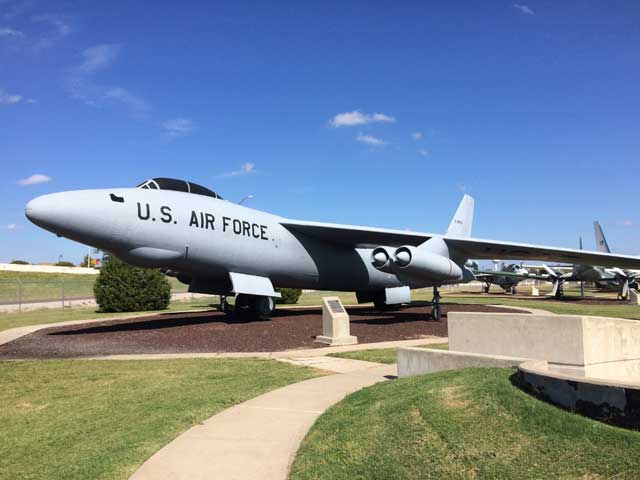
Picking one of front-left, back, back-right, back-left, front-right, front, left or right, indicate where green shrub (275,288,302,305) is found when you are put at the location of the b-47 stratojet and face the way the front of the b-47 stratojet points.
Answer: back-right

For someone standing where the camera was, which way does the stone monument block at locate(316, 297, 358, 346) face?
facing the viewer and to the right of the viewer

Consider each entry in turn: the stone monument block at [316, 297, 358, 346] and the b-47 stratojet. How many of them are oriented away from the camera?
0

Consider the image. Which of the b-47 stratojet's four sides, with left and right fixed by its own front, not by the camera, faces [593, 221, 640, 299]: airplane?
back

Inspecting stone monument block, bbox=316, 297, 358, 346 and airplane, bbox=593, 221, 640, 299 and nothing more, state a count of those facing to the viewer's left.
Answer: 0

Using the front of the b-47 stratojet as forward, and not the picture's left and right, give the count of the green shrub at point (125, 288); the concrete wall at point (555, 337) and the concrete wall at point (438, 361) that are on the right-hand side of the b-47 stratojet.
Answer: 1

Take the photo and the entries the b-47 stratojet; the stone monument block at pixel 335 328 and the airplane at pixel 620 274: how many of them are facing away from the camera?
0

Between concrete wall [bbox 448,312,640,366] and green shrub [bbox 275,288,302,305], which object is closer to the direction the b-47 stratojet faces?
the concrete wall

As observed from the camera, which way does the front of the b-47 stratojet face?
facing the viewer and to the left of the viewer
